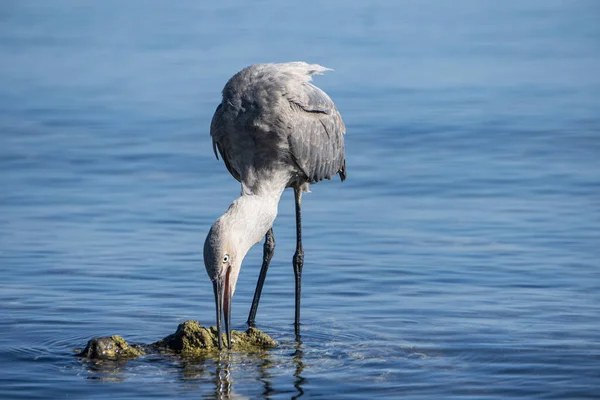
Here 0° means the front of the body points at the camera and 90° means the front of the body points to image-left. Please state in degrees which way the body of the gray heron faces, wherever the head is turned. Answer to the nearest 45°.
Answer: approximately 45°

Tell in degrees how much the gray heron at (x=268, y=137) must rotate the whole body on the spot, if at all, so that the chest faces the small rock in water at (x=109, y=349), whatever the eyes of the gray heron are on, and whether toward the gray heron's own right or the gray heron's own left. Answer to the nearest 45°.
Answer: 0° — it already faces it
